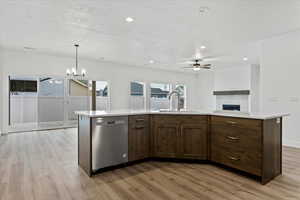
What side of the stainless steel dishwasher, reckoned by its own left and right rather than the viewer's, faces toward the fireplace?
left

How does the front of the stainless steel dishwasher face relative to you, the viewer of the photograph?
facing the viewer and to the right of the viewer
